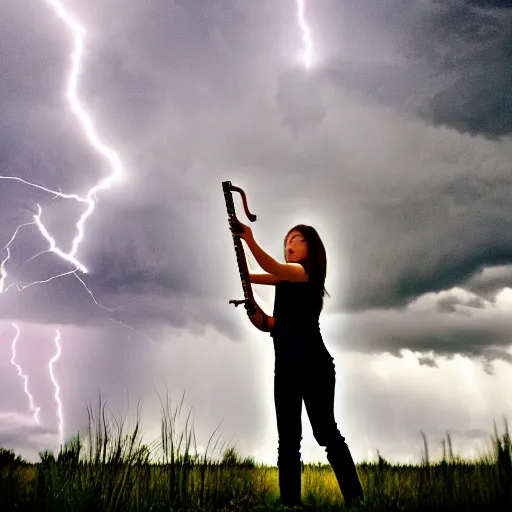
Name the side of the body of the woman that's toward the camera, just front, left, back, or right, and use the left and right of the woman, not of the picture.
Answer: left

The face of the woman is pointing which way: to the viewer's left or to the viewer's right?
to the viewer's left
